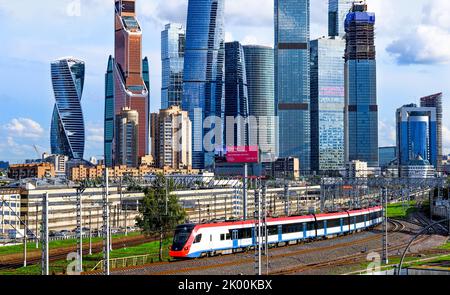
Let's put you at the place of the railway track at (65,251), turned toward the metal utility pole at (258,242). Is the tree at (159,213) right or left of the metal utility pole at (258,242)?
left

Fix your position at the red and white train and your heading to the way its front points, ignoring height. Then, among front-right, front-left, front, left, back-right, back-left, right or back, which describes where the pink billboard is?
back-right

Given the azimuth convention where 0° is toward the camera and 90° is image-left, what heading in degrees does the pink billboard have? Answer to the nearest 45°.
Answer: approximately 0°

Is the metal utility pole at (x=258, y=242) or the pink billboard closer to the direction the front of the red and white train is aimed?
the metal utility pole

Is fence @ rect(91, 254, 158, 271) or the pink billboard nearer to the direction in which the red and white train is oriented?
the fence

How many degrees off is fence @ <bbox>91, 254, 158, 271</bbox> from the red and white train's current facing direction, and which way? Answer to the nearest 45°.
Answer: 0° — it already faces it

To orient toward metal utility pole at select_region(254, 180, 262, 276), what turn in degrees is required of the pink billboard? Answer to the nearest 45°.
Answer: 0° — it already faces it

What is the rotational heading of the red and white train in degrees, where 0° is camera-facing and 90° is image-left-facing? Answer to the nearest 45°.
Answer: approximately 45°
